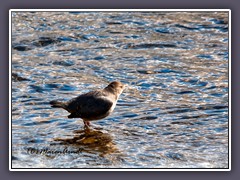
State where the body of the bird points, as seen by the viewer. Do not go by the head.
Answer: to the viewer's right
